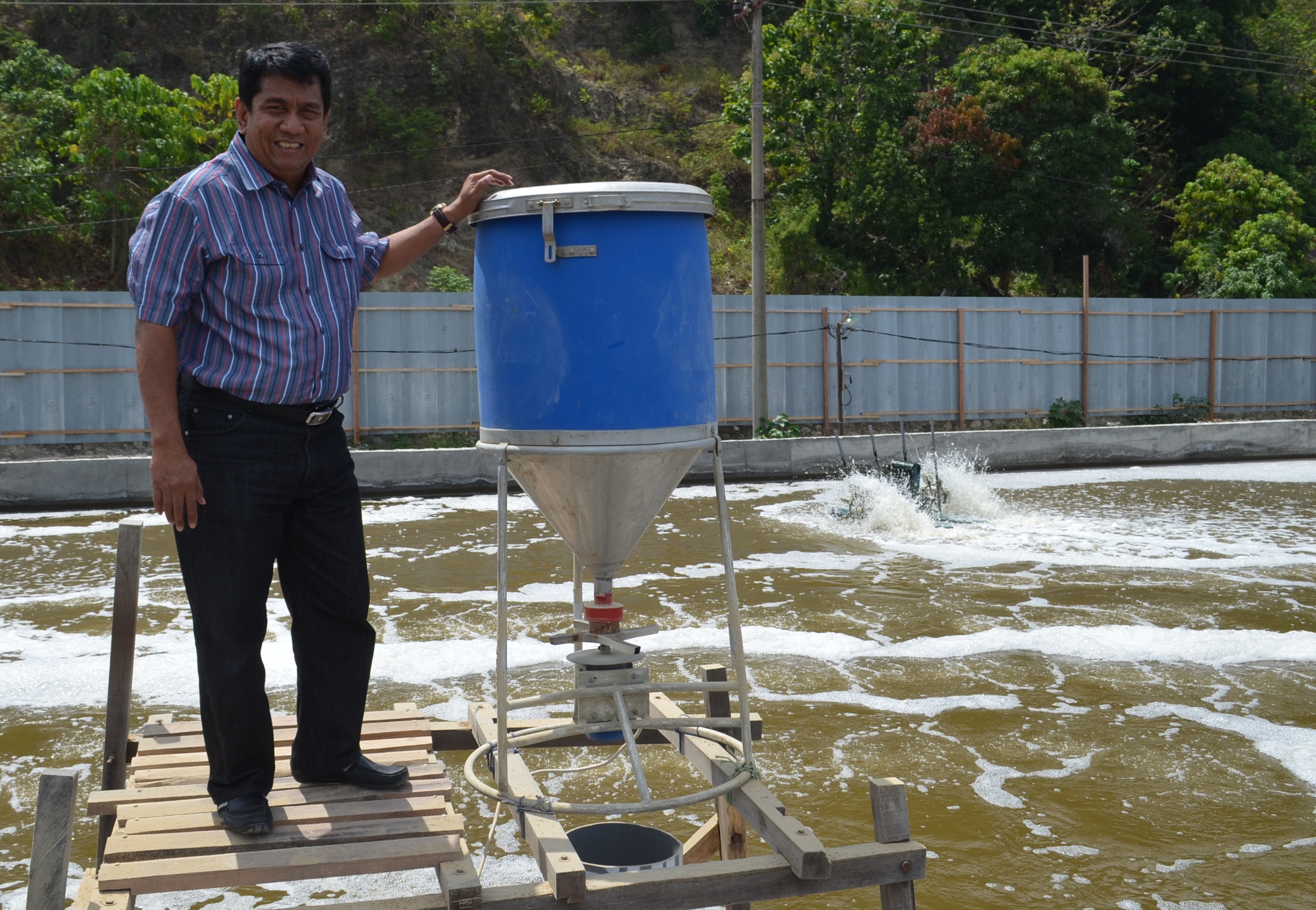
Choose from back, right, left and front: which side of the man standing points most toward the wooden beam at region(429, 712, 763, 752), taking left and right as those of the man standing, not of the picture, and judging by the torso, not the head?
left

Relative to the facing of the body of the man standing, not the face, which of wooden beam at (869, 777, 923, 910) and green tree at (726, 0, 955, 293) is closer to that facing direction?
the wooden beam

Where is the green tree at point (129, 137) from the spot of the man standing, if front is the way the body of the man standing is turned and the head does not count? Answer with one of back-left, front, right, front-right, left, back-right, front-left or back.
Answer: back-left

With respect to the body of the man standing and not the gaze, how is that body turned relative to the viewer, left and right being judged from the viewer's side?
facing the viewer and to the right of the viewer

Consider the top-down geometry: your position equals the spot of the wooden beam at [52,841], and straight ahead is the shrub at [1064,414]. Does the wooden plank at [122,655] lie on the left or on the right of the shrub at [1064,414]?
left
